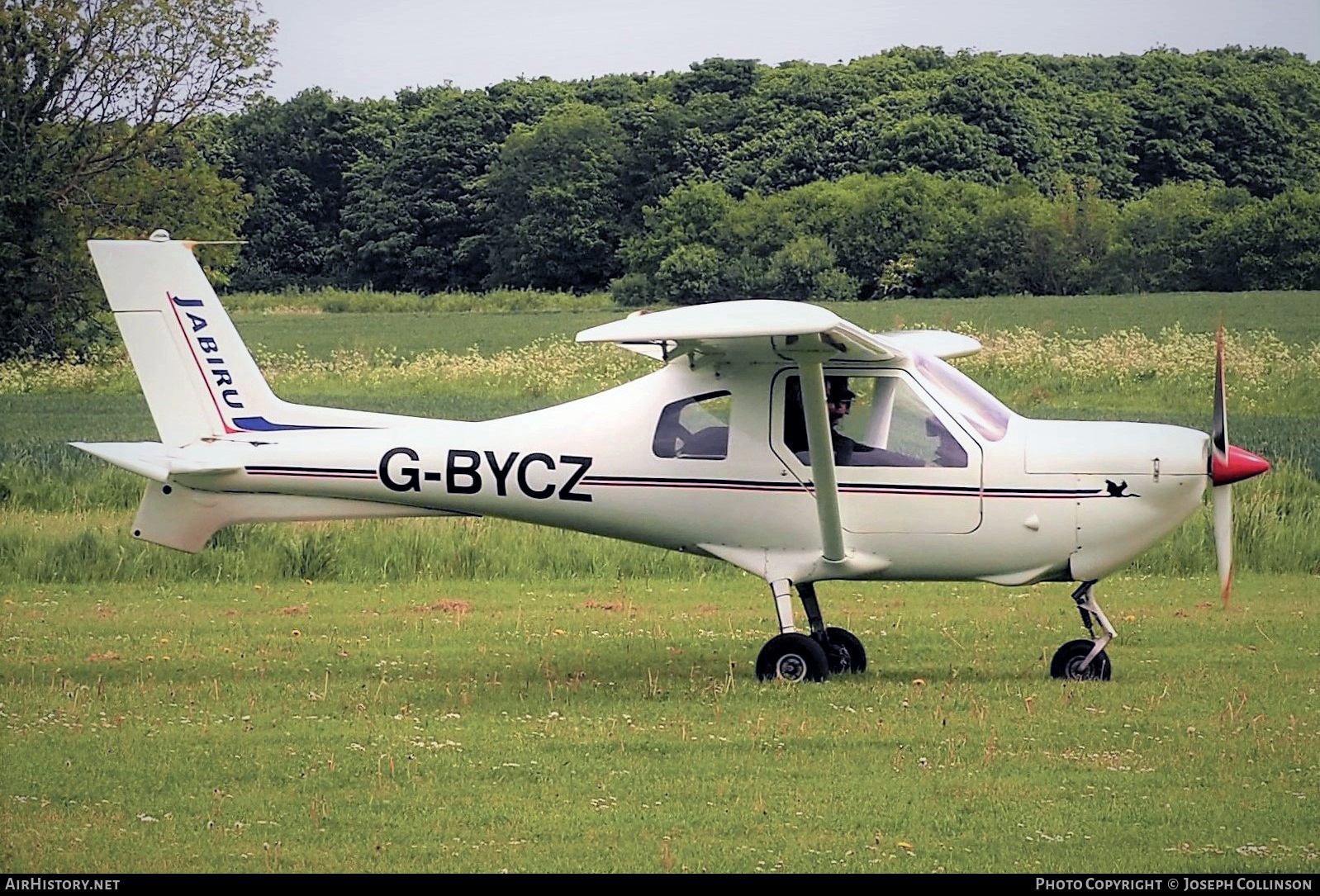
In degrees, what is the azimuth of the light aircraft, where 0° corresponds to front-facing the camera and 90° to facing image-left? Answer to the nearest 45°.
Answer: approximately 270°

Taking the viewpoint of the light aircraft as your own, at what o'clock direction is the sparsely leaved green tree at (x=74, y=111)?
The sparsely leaved green tree is roughly at 8 o'clock from the light aircraft.

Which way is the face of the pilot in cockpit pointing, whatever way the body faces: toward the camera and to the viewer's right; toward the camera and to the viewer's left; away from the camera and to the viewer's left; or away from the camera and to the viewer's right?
toward the camera and to the viewer's right
